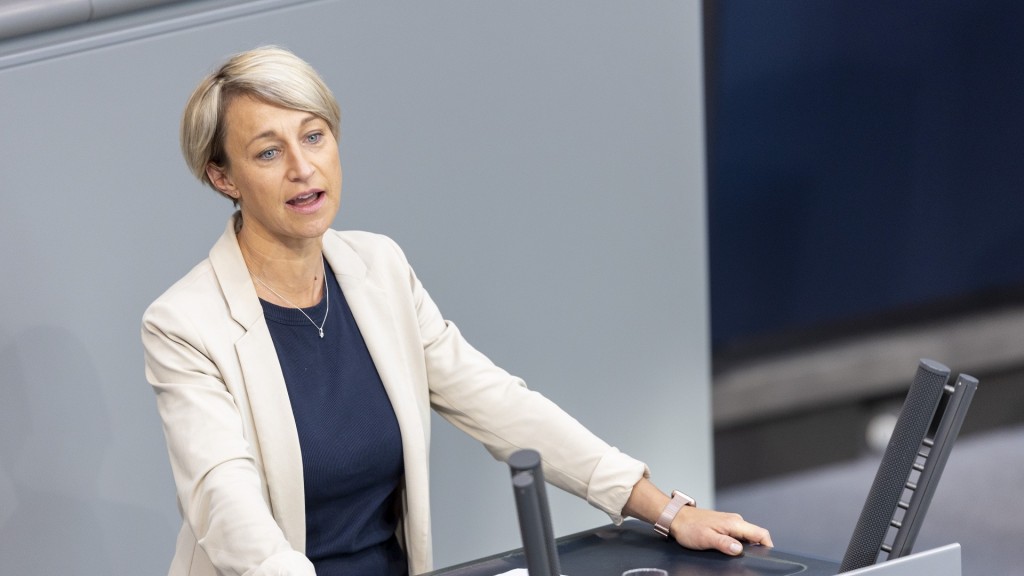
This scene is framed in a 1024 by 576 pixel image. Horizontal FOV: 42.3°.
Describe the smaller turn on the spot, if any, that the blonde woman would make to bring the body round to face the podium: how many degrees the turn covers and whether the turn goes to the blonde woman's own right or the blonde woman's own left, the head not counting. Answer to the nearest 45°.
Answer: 0° — they already face it

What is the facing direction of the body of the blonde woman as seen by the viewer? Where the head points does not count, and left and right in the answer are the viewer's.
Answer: facing the viewer and to the right of the viewer
